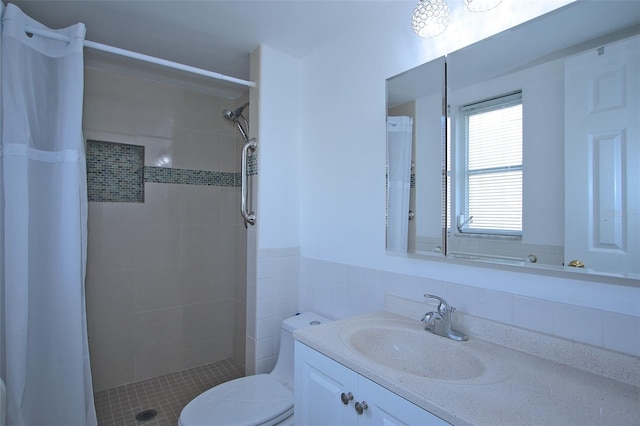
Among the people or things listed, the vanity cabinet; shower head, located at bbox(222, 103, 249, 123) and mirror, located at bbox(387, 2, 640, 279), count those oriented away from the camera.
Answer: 0

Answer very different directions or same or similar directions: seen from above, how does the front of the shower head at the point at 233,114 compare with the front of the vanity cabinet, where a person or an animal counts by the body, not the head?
same or similar directions

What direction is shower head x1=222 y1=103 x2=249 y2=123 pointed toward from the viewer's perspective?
to the viewer's left

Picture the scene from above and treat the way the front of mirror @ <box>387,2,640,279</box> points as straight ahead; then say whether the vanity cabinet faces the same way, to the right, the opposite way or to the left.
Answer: the same way

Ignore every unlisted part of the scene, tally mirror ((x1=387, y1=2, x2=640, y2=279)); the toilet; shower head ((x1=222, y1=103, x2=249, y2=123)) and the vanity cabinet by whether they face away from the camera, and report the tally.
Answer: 0

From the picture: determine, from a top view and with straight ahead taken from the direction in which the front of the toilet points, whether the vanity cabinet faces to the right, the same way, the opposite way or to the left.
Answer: the same way

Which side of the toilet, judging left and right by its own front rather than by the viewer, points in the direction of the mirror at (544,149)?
left

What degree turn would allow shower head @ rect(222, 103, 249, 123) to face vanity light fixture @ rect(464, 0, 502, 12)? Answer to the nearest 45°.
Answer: approximately 135° to its left

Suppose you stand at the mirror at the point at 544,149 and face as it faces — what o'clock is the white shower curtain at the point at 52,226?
The white shower curtain is roughly at 1 o'clock from the mirror.

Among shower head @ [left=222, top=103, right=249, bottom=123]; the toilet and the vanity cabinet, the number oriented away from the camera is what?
0

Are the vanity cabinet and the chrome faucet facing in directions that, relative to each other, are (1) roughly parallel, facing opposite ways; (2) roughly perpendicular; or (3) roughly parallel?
roughly parallel

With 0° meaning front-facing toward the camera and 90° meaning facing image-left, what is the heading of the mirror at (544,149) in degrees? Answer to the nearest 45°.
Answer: approximately 45°

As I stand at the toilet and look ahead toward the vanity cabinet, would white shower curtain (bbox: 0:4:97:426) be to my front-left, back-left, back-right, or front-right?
back-right

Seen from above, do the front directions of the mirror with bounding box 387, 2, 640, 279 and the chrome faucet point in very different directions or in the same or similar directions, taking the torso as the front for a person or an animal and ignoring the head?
same or similar directions

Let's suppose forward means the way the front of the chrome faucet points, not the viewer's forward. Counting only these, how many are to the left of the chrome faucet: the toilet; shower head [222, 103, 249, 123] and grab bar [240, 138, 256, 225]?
0

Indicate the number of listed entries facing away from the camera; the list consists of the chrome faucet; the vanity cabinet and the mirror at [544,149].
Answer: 0
